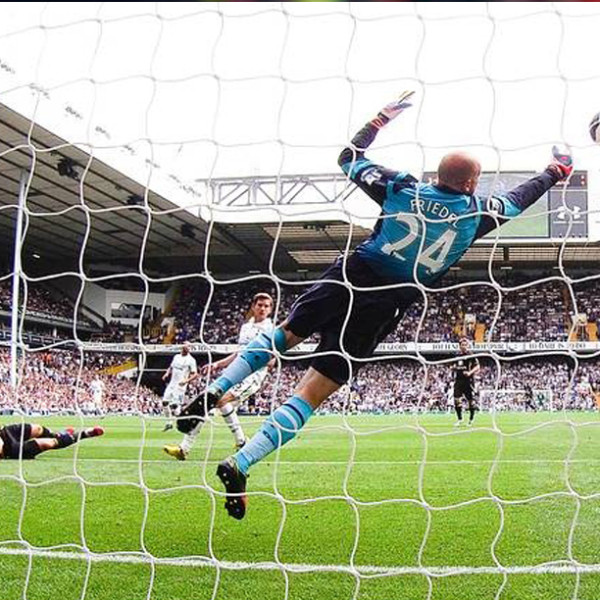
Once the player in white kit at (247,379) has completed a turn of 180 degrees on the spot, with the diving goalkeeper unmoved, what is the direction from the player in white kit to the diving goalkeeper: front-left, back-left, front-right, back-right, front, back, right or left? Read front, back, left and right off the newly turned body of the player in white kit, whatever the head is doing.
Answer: back-right

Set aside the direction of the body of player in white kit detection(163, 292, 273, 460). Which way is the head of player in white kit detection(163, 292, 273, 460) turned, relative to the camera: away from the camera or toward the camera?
toward the camera

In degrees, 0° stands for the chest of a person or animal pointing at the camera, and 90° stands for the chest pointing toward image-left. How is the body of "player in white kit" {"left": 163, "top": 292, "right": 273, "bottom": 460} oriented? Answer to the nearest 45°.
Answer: approximately 45°
